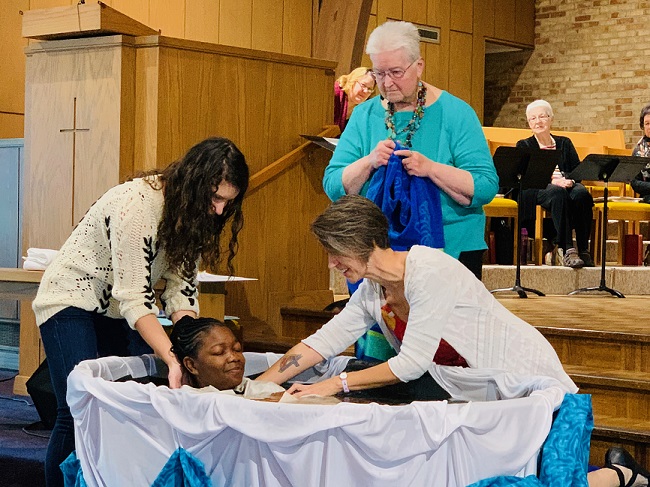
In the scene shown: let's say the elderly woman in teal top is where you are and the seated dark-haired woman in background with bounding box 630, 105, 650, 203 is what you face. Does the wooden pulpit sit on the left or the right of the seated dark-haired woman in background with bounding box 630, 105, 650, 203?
left

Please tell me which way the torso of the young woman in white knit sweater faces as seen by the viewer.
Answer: to the viewer's right

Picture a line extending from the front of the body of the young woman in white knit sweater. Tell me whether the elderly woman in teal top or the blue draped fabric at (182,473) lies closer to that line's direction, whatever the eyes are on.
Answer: the elderly woman in teal top

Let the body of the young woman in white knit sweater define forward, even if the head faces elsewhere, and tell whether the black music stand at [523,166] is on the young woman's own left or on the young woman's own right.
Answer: on the young woman's own left

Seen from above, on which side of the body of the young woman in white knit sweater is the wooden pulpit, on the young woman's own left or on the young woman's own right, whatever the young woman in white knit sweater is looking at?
on the young woman's own left

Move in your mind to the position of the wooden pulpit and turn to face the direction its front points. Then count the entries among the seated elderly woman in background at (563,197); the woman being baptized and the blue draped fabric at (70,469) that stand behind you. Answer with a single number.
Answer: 1

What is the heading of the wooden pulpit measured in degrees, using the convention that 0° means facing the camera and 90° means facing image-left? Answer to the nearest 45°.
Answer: approximately 45°

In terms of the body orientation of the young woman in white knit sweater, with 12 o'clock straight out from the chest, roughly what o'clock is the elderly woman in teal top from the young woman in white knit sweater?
The elderly woman in teal top is roughly at 11 o'clock from the young woman in white knit sweater.

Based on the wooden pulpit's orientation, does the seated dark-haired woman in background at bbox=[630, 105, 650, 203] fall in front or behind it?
behind

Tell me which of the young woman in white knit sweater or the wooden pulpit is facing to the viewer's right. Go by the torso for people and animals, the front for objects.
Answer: the young woman in white knit sweater

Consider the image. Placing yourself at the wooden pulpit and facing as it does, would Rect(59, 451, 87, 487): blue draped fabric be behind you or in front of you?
in front

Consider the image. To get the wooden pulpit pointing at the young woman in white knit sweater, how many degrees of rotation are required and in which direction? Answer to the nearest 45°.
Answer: approximately 45° to its left

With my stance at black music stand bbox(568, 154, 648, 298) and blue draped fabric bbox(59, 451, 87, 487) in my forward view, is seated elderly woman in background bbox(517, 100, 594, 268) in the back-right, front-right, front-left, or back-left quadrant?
back-right

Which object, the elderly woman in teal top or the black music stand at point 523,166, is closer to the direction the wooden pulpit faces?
the elderly woman in teal top

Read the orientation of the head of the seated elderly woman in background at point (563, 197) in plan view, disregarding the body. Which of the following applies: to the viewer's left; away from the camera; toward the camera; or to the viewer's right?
toward the camera

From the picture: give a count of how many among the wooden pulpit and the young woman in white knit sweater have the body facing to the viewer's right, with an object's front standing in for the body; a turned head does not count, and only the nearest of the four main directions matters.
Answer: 1

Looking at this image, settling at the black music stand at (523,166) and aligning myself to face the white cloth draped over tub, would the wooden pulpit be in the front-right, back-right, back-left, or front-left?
front-right

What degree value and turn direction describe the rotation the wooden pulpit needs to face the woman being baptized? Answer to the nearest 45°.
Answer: approximately 45° to its left

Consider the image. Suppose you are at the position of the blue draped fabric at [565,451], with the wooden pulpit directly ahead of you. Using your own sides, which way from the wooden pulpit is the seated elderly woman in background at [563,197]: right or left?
right
